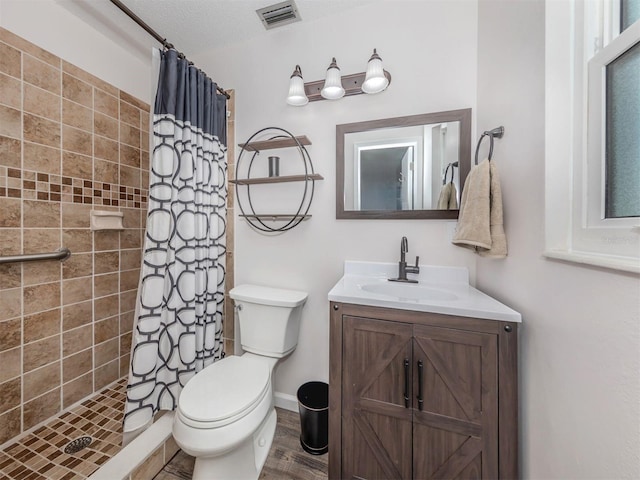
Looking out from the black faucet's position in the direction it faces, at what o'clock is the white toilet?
The white toilet is roughly at 2 o'clock from the black faucet.

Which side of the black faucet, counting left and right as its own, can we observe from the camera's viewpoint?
front

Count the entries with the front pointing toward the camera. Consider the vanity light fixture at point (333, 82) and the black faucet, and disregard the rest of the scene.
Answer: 2

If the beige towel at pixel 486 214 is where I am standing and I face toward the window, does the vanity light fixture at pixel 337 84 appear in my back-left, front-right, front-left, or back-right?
back-right

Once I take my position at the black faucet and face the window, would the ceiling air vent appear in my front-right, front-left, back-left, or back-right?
back-right

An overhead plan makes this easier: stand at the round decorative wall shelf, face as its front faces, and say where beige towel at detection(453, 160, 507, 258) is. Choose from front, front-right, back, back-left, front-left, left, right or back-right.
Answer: left

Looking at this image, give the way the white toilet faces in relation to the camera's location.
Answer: facing the viewer and to the left of the viewer

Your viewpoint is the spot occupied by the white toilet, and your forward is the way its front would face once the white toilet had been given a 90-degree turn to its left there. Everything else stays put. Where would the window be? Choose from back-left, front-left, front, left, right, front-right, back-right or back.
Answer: front
